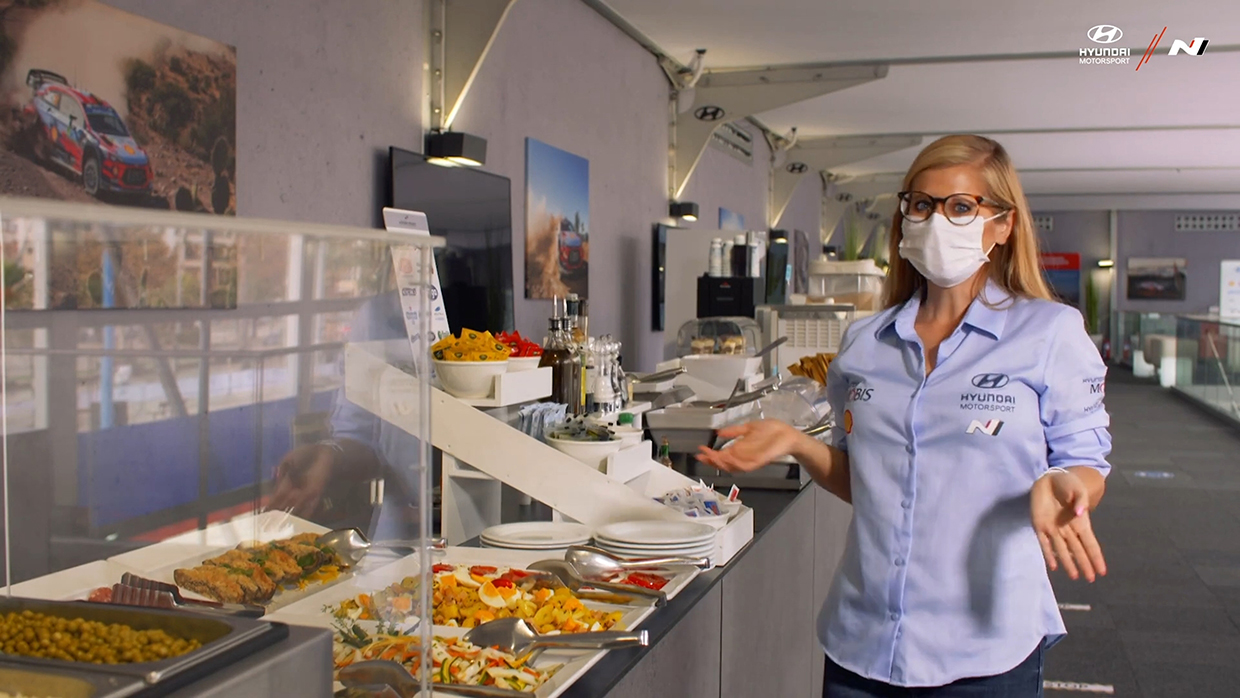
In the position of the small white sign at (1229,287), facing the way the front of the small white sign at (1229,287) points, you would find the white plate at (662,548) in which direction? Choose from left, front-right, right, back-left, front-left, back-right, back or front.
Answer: front

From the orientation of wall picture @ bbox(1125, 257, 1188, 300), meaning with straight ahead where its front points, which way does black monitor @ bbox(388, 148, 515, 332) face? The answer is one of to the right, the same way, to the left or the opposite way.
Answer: to the left

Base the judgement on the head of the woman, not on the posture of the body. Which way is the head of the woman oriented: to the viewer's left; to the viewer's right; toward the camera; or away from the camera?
toward the camera

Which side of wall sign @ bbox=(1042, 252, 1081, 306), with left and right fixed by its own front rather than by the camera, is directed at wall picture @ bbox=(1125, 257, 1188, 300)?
left

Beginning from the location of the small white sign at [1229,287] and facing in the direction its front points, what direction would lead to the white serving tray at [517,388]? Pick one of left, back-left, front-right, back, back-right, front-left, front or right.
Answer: front

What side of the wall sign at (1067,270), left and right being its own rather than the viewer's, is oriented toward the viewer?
front

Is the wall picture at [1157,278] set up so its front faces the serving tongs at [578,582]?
yes

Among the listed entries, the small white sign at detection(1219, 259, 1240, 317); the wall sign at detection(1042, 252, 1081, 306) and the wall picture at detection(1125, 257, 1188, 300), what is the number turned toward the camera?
3

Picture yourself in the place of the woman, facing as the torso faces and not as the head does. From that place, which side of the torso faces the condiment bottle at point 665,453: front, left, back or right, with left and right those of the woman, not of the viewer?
right

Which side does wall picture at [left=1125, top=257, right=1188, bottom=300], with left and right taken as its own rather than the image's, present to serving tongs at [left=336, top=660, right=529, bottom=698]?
front

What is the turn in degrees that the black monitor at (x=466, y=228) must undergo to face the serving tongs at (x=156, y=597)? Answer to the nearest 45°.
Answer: approximately 45° to its right

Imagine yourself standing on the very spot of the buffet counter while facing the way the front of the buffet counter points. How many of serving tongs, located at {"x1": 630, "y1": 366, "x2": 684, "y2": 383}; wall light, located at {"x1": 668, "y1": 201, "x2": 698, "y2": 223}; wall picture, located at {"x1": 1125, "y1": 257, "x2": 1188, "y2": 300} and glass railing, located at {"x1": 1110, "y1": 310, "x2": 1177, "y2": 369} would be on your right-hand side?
0

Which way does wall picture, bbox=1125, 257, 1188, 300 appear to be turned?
toward the camera

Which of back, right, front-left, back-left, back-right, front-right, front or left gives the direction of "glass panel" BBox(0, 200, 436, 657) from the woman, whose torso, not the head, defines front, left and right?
front

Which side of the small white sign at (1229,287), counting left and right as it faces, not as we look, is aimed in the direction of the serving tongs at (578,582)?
front

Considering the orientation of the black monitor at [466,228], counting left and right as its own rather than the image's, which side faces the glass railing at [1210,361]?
left

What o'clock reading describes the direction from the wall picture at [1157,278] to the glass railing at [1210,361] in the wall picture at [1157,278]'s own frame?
The glass railing is roughly at 12 o'clock from the wall picture.

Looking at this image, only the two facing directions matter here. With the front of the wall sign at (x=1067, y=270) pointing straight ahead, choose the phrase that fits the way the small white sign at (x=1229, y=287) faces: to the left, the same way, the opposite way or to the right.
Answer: the same way

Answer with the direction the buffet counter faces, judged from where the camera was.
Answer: facing the viewer and to the right of the viewer
